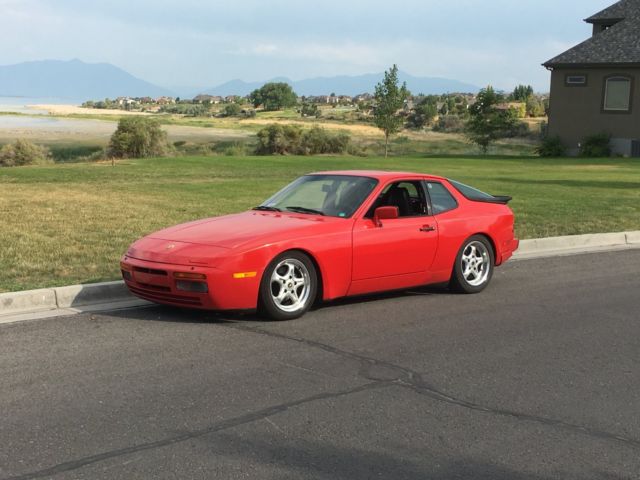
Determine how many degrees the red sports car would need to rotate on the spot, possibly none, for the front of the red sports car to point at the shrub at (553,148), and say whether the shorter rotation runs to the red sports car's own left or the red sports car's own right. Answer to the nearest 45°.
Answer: approximately 135° to the red sports car's own right

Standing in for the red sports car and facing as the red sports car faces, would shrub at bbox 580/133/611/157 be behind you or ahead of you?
behind

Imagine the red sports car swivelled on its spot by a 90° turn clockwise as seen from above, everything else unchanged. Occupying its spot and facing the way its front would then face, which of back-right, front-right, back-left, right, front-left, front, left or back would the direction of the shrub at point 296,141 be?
front-right

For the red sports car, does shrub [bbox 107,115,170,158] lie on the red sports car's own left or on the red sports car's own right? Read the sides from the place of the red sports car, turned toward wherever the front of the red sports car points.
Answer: on the red sports car's own right

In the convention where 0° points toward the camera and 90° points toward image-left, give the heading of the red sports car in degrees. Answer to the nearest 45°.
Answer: approximately 45°

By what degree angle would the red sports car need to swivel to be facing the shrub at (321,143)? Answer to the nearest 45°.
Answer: approximately 135° to its right

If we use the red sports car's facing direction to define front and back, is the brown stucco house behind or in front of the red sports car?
behind
